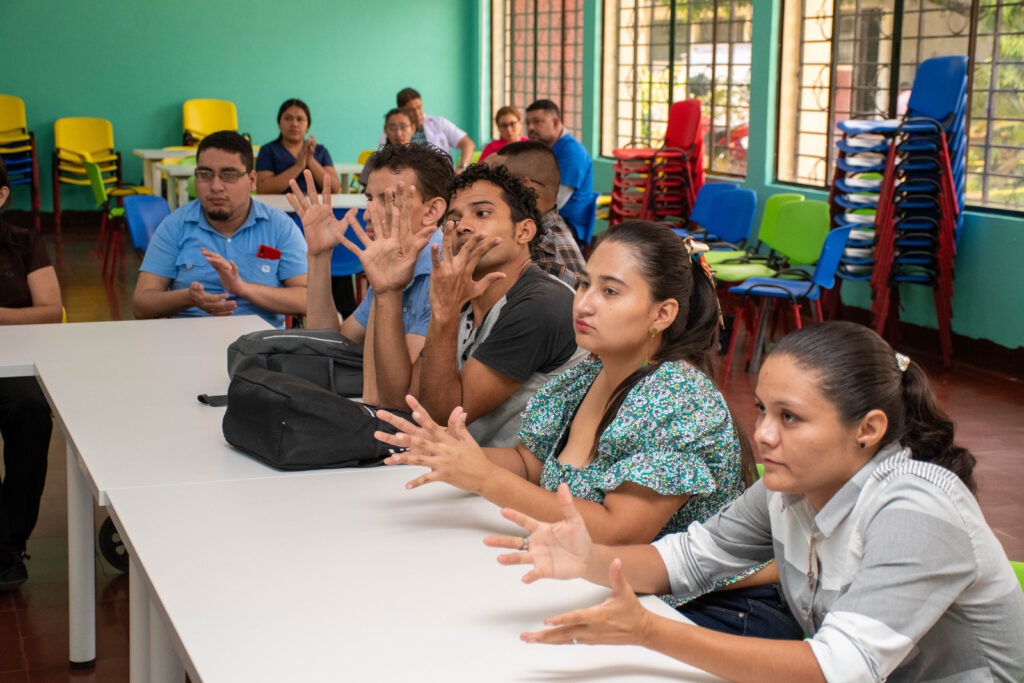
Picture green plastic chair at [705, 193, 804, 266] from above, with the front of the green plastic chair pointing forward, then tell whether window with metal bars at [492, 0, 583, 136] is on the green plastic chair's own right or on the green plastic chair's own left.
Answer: on the green plastic chair's own right

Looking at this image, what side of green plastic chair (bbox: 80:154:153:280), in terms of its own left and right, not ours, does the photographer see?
right

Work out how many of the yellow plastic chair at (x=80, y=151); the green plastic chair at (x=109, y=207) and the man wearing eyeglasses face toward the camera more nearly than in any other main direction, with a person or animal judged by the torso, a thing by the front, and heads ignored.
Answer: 2

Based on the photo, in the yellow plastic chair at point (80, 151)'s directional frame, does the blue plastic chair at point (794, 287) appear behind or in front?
in front

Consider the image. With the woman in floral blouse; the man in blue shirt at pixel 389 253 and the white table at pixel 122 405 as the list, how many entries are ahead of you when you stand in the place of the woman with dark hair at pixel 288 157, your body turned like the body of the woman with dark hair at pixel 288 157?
3

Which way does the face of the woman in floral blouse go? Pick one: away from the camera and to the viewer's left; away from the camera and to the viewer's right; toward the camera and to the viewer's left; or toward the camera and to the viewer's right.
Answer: toward the camera and to the viewer's left

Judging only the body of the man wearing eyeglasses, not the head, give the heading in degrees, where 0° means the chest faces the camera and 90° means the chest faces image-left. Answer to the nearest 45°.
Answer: approximately 0°

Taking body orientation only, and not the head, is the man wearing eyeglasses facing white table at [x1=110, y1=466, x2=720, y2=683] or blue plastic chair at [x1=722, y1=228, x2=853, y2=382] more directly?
the white table

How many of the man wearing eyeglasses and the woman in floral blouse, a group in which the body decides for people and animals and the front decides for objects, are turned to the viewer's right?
0

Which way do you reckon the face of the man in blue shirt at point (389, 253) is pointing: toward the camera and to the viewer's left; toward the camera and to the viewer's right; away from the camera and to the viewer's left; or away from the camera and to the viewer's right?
toward the camera and to the viewer's left
